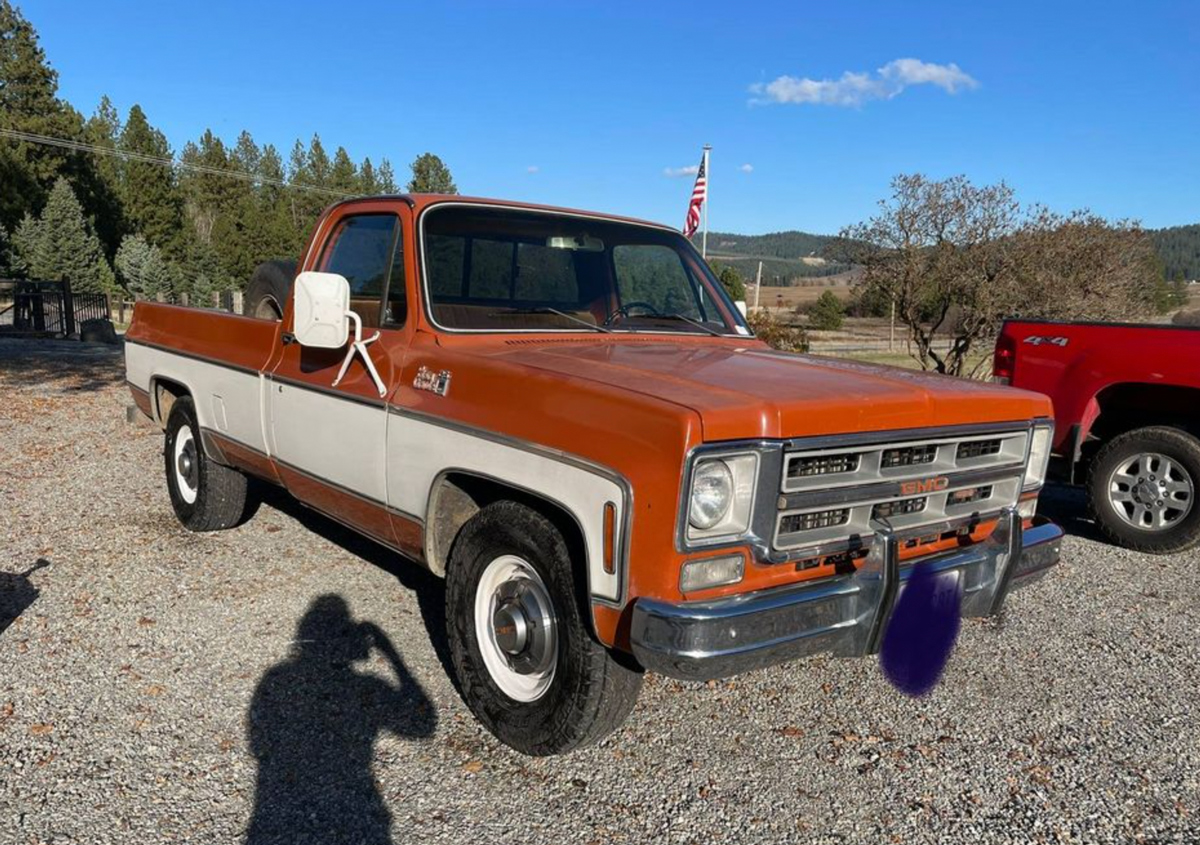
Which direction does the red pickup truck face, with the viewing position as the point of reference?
facing to the right of the viewer

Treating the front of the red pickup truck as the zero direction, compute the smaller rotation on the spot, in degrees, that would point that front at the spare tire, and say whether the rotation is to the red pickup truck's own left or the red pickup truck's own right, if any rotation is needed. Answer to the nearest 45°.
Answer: approximately 135° to the red pickup truck's own right

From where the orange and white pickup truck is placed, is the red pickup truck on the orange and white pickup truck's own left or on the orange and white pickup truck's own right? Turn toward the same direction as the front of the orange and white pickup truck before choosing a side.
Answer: on the orange and white pickup truck's own left

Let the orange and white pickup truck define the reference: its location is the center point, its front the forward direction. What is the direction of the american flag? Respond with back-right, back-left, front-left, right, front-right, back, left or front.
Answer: back-left

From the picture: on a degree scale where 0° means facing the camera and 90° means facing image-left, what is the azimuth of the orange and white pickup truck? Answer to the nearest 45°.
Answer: approximately 315°

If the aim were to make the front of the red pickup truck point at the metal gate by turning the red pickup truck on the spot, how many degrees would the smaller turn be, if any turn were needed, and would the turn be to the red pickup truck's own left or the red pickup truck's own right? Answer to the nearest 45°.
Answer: approximately 180°

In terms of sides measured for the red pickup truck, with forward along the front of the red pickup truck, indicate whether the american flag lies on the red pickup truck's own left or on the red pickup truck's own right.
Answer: on the red pickup truck's own left

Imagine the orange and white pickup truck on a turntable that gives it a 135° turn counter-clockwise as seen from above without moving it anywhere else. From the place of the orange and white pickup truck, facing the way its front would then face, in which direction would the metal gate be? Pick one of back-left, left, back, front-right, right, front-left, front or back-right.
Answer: front-left

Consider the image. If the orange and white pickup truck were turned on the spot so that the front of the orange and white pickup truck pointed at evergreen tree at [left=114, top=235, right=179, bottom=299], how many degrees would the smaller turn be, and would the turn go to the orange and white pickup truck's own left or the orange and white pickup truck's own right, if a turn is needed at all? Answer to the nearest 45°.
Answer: approximately 180°

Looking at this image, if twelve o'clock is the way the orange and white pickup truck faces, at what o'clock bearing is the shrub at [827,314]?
The shrub is roughly at 8 o'clock from the orange and white pickup truck.

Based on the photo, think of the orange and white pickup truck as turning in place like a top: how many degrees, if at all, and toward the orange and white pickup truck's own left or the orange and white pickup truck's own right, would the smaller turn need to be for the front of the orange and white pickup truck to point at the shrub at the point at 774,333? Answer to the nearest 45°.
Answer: approximately 135° to the orange and white pickup truck's own left

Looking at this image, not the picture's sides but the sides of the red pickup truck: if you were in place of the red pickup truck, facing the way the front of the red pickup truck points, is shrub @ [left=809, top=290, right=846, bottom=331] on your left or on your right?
on your left

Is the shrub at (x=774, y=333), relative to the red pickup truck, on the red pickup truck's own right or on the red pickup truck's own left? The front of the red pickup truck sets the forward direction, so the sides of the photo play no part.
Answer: on the red pickup truck's own left
